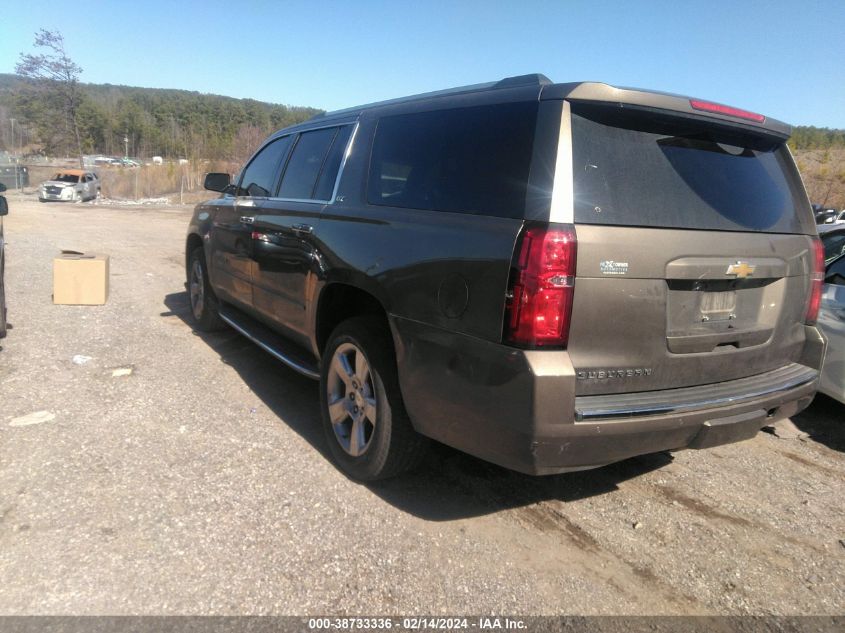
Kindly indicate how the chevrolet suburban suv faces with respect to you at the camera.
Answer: facing away from the viewer and to the left of the viewer

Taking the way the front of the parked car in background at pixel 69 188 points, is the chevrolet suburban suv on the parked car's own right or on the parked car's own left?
on the parked car's own left

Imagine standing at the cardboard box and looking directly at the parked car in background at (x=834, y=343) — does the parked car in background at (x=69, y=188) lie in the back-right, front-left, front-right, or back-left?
back-left

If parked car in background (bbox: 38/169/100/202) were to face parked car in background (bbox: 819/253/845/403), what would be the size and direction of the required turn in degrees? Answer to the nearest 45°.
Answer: approximately 45° to its left

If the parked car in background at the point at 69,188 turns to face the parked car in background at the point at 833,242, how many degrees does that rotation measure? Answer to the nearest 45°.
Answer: approximately 45° to its left

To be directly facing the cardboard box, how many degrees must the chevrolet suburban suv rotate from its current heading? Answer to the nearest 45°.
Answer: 0° — it already faces it

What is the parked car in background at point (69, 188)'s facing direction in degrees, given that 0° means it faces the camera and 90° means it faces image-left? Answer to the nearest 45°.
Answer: approximately 45°

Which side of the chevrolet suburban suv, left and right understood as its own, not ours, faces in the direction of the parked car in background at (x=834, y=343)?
right

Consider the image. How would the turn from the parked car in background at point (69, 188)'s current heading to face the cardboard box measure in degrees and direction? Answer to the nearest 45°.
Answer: approximately 45° to its left
